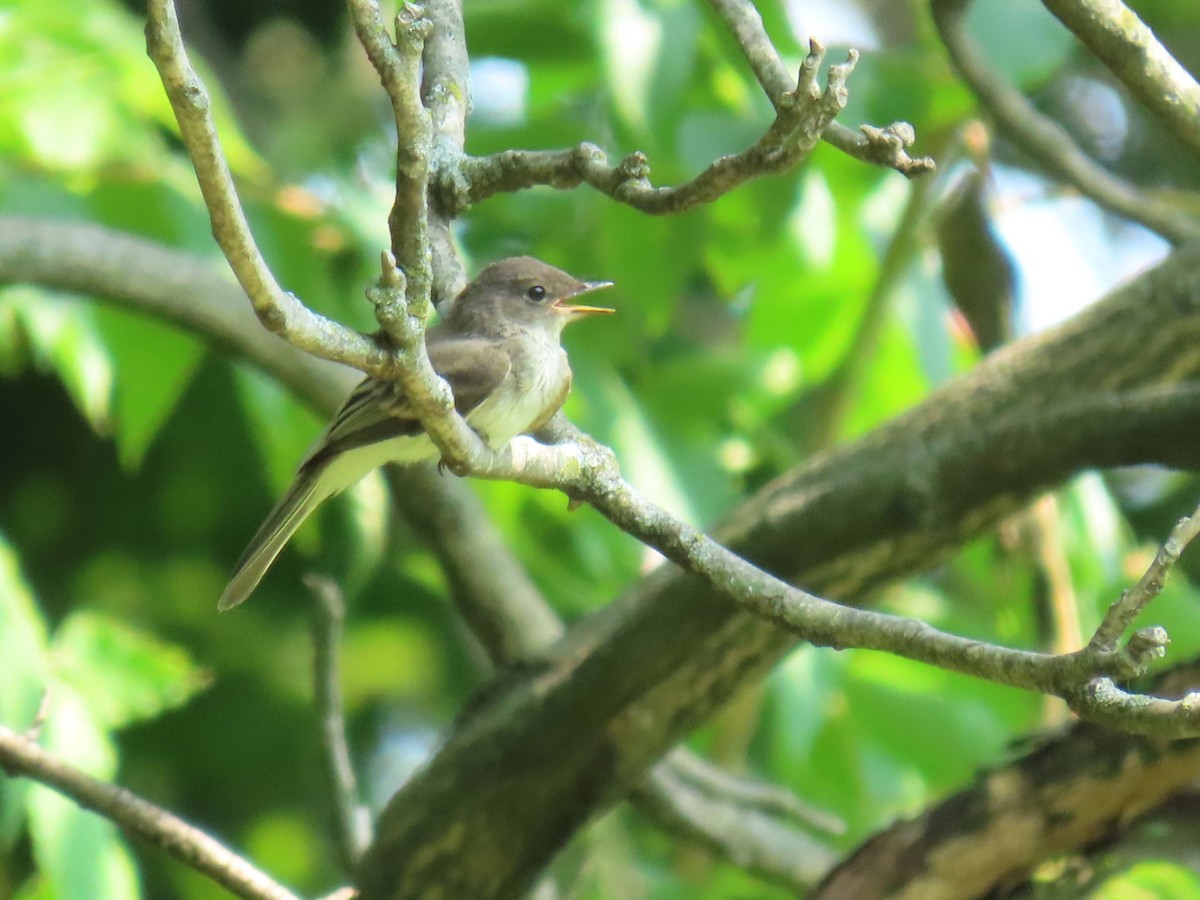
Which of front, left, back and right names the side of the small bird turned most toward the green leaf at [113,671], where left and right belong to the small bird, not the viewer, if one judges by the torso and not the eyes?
back

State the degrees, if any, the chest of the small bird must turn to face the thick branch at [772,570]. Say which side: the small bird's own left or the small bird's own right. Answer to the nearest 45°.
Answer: approximately 45° to the small bird's own left

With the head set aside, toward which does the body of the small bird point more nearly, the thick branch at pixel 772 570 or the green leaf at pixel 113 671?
the thick branch

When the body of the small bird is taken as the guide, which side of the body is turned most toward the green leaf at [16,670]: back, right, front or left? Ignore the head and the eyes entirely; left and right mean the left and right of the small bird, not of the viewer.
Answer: back

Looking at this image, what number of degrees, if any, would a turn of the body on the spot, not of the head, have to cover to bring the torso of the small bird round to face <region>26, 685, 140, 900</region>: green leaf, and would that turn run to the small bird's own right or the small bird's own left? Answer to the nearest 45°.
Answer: approximately 180°

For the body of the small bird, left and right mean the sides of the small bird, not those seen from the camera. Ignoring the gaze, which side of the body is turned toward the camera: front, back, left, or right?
right

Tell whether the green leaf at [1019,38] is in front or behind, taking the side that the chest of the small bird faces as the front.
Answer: in front
